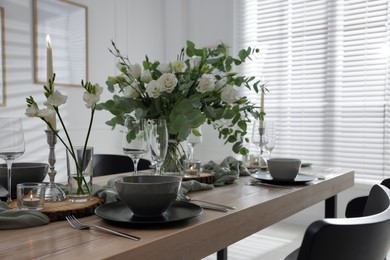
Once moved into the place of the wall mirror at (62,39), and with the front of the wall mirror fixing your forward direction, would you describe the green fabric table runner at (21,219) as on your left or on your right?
on your right

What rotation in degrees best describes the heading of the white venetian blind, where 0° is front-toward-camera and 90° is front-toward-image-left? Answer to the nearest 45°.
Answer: approximately 45°

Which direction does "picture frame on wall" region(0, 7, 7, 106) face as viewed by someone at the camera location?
facing the viewer and to the right of the viewer

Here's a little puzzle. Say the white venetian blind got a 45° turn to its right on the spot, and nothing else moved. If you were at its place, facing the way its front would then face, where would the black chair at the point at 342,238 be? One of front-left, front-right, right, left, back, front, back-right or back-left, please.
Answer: left

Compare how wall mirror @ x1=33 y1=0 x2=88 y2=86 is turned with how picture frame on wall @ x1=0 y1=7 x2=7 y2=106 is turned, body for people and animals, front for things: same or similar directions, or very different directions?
same or similar directions

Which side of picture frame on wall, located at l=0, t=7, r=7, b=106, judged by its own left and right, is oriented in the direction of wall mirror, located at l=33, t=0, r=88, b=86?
left

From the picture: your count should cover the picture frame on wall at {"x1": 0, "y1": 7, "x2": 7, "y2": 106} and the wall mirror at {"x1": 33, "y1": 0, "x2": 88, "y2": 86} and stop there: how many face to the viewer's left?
0

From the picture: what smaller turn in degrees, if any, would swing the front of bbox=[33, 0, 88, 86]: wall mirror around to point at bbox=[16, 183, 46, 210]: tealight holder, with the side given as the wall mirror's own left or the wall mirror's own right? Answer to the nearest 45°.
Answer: approximately 45° to the wall mirror's own right

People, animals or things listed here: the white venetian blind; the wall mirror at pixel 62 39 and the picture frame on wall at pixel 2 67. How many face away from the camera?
0
